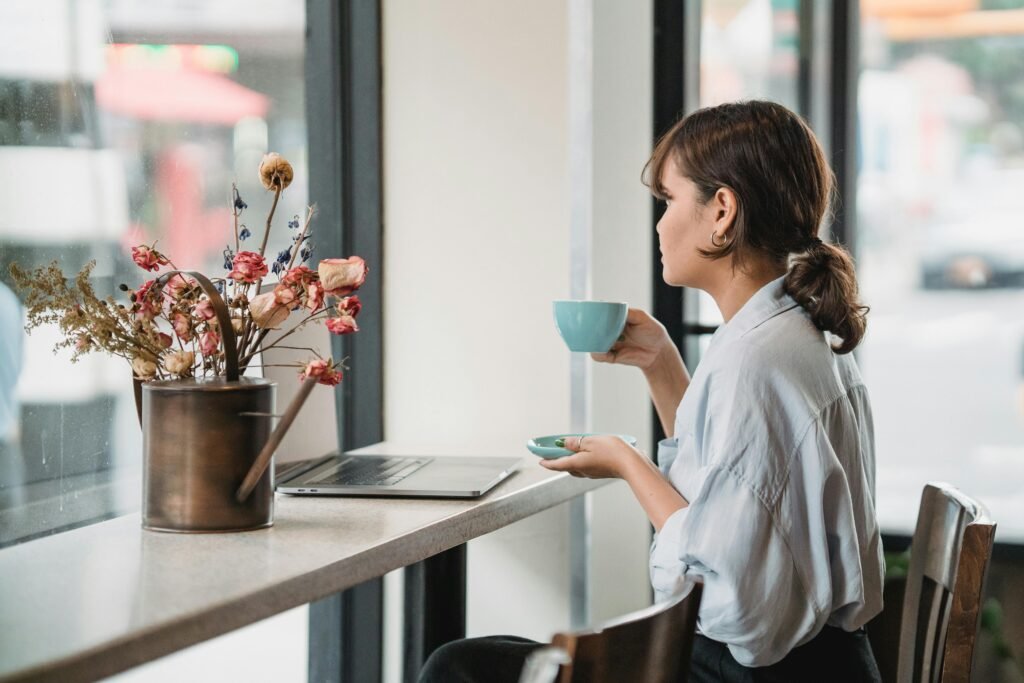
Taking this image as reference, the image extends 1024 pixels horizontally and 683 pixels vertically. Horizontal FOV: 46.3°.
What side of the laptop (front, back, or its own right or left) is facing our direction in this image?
right

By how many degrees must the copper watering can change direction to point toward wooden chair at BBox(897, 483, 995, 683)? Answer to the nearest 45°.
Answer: approximately 45° to its left

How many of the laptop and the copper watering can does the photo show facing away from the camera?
0

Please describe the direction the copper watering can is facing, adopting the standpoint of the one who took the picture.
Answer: facing the viewer and to the right of the viewer

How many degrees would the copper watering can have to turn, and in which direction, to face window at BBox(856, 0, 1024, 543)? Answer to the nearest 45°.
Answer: approximately 90° to its left
